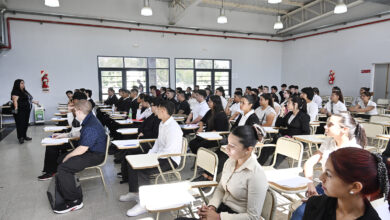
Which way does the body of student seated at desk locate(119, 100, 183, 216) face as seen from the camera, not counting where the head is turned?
to the viewer's left

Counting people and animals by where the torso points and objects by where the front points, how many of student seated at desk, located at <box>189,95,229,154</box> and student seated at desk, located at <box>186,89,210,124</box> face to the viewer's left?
2

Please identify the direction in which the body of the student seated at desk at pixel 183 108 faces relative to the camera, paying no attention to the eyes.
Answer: to the viewer's left

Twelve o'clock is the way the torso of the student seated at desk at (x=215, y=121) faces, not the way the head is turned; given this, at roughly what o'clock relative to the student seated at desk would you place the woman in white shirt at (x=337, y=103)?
The woman in white shirt is roughly at 5 o'clock from the student seated at desk.

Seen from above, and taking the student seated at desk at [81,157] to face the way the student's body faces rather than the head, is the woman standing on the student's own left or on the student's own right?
on the student's own right

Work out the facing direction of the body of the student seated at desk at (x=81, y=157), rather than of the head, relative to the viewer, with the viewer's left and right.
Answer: facing to the left of the viewer

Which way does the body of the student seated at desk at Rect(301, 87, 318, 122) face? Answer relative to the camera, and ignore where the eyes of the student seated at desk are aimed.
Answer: to the viewer's left

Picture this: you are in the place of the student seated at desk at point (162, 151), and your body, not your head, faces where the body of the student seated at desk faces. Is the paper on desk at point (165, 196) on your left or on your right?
on your left

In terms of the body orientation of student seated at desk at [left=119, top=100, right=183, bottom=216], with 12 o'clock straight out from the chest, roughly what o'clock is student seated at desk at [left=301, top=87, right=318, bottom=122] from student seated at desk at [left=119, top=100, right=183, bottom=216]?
student seated at desk at [left=301, top=87, right=318, bottom=122] is roughly at 5 o'clock from student seated at desk at [left=119, top=100, right=183, bottom=216].

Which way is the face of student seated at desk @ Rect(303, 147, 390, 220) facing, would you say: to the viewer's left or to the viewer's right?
to the viewer's left

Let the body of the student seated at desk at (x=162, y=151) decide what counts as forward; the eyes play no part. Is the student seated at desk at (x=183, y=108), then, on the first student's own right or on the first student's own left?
on the first student's own right

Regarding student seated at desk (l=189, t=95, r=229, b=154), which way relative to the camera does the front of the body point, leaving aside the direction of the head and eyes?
to the viewer's left

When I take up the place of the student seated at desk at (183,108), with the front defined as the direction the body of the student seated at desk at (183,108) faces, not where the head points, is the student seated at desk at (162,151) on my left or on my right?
on my left

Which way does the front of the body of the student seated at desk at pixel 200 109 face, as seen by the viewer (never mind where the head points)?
to the viewer's left
